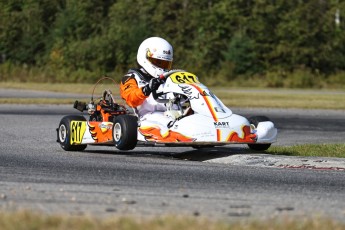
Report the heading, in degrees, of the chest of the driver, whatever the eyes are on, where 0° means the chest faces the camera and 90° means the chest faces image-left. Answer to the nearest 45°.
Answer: approximately 315°

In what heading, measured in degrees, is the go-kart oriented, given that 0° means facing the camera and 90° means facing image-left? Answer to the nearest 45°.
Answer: approximately 315°
